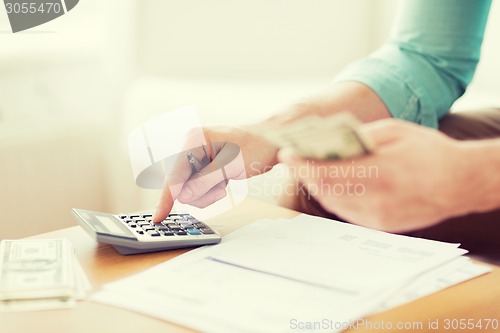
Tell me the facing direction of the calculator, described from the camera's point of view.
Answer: facing to the right of the viewer
